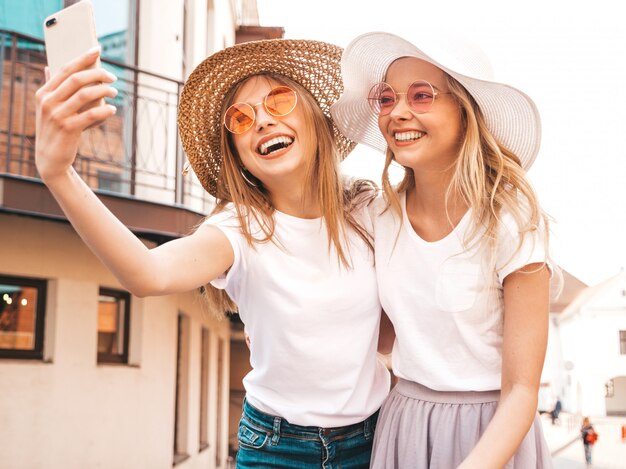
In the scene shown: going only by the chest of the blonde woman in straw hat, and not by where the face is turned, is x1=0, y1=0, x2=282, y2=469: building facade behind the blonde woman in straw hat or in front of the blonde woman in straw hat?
behind

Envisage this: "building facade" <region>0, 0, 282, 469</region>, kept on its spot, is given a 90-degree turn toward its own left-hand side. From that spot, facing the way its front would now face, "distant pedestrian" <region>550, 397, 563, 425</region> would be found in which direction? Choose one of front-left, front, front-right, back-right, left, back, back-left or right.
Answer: front

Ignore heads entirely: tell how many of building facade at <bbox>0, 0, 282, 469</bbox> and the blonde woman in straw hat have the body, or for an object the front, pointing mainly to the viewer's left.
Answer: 0

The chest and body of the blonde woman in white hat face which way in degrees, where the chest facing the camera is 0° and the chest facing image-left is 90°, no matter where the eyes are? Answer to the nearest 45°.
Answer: approximately 45°

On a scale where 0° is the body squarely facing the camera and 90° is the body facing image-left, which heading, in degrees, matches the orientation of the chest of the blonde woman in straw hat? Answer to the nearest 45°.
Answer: approximately 0°

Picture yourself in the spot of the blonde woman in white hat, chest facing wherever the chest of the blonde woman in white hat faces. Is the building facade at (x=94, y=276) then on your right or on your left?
on your right

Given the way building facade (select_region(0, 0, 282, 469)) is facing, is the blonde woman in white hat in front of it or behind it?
in front

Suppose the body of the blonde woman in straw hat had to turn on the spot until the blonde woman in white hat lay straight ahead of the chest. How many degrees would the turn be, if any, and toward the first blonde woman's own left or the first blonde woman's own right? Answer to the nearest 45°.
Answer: approximately 45° to the first blonde woman's own left

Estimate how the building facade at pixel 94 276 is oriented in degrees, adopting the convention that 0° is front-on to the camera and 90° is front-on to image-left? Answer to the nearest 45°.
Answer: approximately 315°

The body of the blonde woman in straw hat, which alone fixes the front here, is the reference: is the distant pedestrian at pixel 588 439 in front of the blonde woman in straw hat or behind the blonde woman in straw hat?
behind

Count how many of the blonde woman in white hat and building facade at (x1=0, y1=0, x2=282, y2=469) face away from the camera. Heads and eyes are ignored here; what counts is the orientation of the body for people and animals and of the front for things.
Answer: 0

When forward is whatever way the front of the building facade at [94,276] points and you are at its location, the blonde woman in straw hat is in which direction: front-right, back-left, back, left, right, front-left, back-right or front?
front-right

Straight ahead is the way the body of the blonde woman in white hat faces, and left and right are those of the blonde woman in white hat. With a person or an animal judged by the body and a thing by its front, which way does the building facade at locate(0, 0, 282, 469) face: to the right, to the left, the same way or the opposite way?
to the left

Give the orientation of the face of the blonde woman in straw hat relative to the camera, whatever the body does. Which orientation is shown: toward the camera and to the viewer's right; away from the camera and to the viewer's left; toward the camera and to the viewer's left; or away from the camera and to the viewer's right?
toward the camera and to the viewer's left
